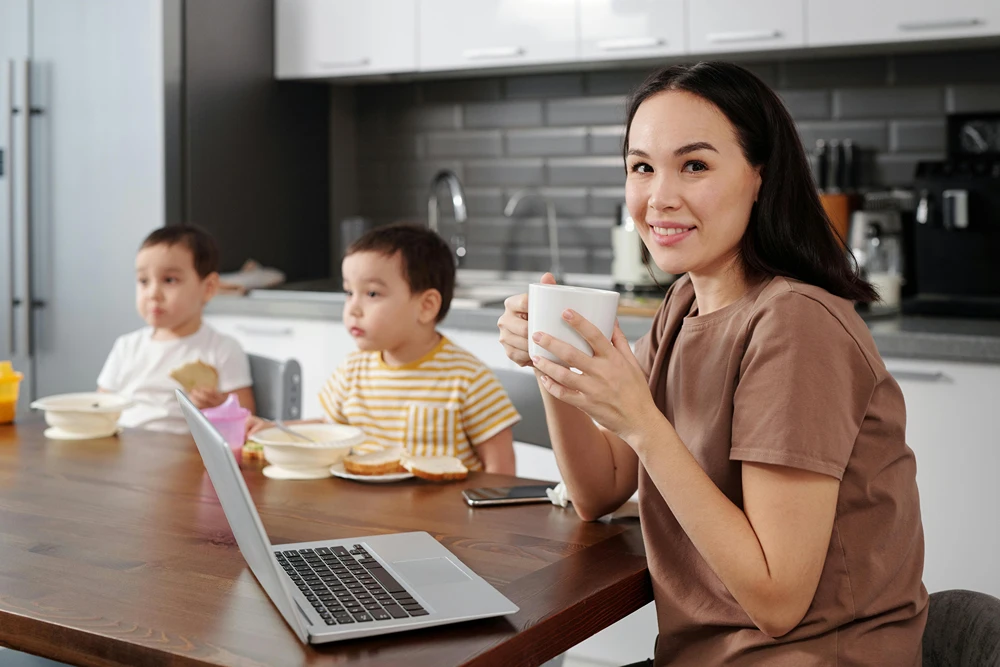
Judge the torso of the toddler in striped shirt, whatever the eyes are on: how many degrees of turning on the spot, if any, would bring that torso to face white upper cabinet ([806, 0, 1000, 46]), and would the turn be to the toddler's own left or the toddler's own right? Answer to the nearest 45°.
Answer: approximately 180°

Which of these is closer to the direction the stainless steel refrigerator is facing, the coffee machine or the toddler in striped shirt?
the toddler in striped shirt

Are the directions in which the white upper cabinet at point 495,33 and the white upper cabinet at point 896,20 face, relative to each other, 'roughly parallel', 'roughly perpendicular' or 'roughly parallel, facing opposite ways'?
roughly parallel

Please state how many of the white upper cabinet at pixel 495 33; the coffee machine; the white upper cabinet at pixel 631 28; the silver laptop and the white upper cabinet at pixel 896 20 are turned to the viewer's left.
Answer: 0

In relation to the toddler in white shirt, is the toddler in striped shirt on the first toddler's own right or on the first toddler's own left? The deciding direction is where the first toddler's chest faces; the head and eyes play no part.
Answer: on the first toddler's own left

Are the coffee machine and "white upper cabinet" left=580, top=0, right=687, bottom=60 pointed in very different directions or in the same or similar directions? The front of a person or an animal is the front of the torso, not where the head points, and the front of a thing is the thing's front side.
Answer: same or similar directions

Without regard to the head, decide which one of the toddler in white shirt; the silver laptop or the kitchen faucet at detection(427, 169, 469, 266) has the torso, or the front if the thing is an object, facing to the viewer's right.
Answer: the silver laptop

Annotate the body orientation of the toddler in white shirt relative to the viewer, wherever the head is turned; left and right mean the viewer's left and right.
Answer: facing the viewer and to the left of the viewer

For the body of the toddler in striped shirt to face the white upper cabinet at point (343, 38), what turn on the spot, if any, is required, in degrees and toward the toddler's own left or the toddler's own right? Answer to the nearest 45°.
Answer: approximately 135° to the toddler's own right
